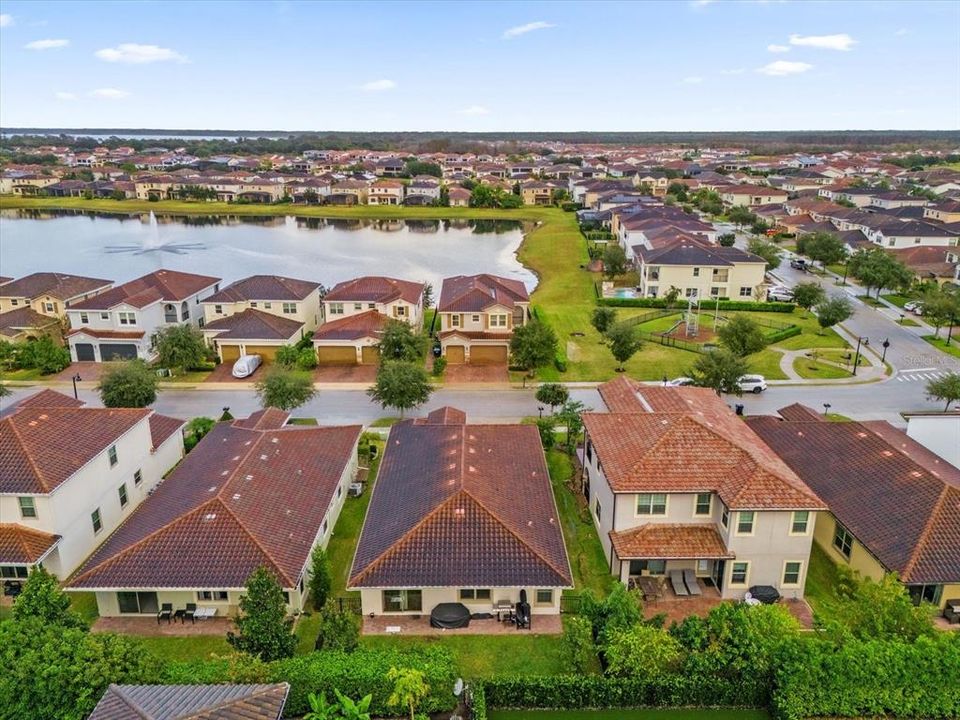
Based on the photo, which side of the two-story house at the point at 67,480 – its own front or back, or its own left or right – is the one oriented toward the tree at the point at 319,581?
right

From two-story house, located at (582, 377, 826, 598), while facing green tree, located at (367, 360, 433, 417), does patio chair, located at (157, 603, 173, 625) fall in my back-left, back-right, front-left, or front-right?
front-left

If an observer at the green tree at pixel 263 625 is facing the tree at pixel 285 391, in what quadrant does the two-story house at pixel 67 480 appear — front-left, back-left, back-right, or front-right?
front-left

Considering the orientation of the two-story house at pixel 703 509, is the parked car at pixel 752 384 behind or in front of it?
in front

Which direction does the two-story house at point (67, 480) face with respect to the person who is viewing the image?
facing away from the viewer and to the right of the viewer

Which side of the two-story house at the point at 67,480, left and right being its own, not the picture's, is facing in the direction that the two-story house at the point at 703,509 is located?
right

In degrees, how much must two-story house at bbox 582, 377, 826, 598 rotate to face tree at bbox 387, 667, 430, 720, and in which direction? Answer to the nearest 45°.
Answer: approximately 135° to its left

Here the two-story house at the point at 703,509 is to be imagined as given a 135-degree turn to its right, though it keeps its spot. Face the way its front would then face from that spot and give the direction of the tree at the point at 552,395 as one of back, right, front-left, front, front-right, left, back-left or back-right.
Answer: back

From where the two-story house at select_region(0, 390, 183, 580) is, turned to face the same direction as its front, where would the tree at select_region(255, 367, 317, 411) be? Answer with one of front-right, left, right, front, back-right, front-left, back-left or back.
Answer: front

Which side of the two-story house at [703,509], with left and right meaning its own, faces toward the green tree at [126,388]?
left

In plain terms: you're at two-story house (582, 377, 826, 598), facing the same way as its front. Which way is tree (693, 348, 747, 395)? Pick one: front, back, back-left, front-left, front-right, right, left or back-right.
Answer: front

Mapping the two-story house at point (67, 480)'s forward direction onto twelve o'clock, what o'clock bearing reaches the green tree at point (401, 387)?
The green tree is roughly at 1 o'clock from the two-story house.

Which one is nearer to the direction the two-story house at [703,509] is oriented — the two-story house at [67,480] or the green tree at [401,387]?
the green tree

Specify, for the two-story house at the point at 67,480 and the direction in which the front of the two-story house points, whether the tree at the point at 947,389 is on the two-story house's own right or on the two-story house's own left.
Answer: on the two-story house's own right

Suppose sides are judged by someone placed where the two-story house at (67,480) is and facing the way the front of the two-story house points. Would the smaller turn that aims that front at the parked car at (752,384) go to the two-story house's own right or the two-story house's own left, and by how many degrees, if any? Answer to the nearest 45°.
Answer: approximately 45° to the two-story house's own right

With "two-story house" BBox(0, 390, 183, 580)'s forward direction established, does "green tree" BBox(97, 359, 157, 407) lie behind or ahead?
ahead

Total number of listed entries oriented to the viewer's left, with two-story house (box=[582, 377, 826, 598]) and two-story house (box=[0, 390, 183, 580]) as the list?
0

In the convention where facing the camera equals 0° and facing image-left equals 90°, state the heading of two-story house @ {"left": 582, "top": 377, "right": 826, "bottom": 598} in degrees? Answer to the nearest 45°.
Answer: approximately 180°

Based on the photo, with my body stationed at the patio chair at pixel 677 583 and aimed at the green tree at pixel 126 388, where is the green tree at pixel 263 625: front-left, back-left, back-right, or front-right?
front-left
